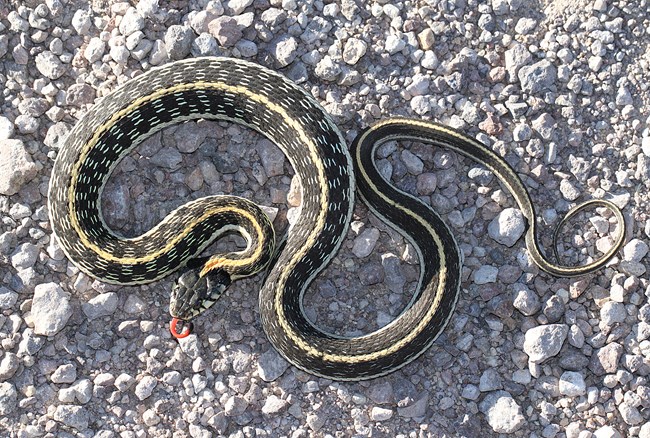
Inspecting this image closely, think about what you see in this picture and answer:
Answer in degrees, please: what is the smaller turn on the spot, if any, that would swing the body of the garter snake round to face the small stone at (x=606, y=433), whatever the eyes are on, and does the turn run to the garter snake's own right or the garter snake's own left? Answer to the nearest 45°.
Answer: approximately 90° to the garter snake's own left

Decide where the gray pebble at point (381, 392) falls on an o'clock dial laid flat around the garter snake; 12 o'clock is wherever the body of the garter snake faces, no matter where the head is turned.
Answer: The gray pebble is roughly at 9 o'clock from the garter snake.

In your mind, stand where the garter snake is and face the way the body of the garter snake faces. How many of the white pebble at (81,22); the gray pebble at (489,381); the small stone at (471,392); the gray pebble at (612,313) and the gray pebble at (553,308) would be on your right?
1

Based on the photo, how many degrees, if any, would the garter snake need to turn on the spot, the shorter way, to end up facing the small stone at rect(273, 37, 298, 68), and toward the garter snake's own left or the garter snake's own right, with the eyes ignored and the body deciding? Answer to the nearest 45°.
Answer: approximately 135° to the garter snake's own right

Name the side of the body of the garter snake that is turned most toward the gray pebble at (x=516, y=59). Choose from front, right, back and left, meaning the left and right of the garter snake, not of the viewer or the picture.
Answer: back

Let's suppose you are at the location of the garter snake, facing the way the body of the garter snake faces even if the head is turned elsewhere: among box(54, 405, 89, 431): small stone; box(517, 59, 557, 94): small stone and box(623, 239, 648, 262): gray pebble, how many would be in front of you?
1

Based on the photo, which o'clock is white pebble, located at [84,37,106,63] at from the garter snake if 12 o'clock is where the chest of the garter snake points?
The white pebble is roughly at 3 o'clock from the garter snake.

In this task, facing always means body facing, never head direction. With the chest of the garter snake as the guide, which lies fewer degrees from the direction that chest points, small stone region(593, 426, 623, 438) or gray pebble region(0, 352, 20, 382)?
the gray pebble

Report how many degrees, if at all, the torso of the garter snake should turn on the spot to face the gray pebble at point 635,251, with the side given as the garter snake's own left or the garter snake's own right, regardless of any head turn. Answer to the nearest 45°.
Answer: approximately 135° to the garter snake's own left

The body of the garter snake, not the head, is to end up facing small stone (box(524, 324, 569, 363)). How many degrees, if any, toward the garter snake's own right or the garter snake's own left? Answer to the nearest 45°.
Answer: approximately 135° to the garter snake's own left

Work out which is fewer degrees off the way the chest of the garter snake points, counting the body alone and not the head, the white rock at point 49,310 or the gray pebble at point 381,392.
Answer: the white rock

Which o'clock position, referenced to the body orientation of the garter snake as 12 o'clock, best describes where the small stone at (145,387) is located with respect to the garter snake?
The small stone is roughly at 12 o'clock from the garter snake.

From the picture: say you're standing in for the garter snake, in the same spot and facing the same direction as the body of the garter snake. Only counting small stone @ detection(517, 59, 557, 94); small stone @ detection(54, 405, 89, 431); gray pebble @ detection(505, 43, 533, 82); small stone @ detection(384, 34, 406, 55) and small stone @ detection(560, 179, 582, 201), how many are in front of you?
1
